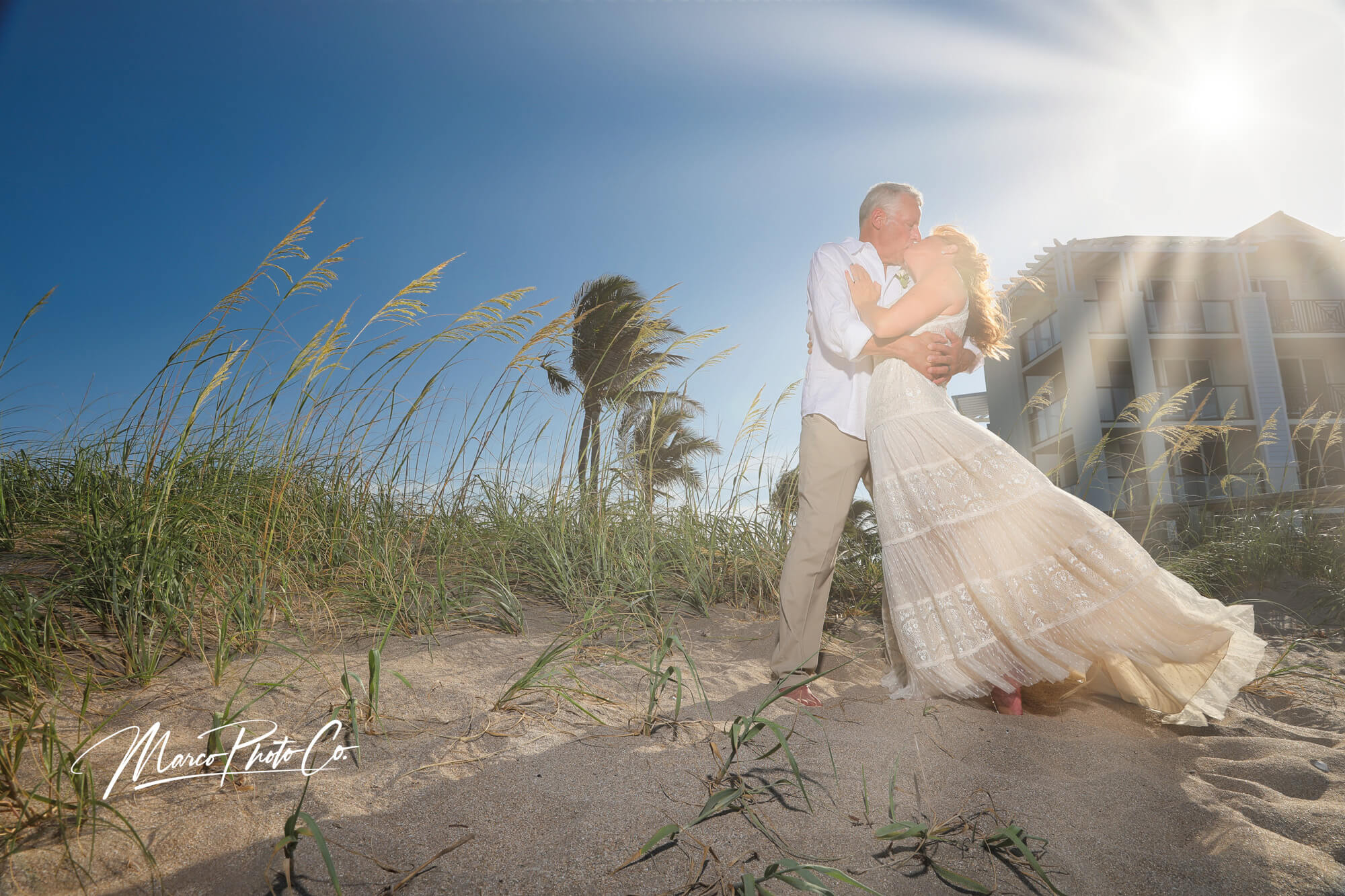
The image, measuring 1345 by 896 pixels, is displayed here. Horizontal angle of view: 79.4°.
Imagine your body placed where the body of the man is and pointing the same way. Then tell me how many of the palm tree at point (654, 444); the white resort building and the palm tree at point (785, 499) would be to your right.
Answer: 0

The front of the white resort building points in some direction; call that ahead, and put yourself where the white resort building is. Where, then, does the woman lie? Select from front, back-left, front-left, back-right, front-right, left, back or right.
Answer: front

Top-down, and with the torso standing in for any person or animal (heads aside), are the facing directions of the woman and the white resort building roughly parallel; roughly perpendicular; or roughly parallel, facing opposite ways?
roughly perpendicular

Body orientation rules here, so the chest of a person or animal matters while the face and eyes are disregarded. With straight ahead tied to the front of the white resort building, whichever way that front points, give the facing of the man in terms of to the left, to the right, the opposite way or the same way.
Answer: to the left

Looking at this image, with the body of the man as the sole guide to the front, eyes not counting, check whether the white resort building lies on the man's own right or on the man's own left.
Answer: on the man's own left

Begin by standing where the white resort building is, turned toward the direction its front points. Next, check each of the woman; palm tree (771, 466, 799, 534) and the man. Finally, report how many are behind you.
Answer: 0

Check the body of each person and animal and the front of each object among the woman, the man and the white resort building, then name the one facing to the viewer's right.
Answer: the man

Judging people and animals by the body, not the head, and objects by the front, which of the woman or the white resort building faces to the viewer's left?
the woman

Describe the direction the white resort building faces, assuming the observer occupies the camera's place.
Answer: facing the viewer

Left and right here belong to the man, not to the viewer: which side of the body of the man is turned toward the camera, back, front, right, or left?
right

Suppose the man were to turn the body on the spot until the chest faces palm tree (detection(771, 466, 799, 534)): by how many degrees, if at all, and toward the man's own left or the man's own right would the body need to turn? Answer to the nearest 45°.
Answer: approximately 90° to the man's own left

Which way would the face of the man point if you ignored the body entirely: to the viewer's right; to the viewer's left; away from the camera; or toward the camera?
to the viewer's right

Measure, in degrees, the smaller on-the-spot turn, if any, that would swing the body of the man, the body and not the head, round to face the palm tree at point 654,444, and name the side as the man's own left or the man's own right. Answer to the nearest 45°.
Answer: approximately 135° to the man's own left

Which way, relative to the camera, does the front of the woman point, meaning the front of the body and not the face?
to the viewer's left
